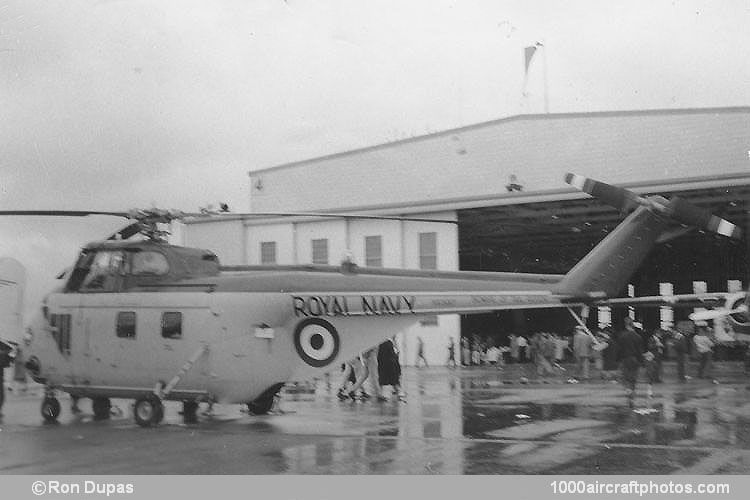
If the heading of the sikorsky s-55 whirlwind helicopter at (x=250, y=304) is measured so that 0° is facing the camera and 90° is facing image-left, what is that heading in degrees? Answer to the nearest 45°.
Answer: approximately 90°

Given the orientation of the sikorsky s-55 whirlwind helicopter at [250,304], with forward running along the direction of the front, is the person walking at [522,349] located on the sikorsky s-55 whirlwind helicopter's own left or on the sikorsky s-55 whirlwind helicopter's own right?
on the sikorsky s-55 whirlwind helicopter's own right

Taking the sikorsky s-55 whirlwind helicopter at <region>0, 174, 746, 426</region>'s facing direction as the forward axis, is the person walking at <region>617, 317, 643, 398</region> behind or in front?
behind
